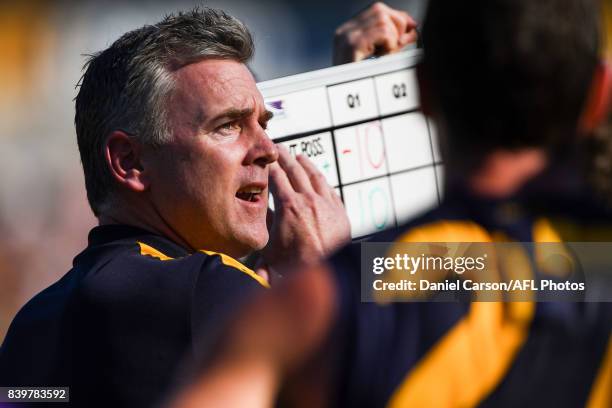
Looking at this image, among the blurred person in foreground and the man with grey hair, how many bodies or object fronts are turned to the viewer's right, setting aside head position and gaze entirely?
1

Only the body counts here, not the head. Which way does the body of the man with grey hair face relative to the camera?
to the viewer's right

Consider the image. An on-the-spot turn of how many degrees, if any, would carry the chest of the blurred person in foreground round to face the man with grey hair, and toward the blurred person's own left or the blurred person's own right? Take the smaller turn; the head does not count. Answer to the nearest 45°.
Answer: approximately 45° to the blurred person's own left

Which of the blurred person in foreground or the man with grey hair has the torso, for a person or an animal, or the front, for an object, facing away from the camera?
the blurred person in foreground

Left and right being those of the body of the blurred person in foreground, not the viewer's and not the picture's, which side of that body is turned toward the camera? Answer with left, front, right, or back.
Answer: back
